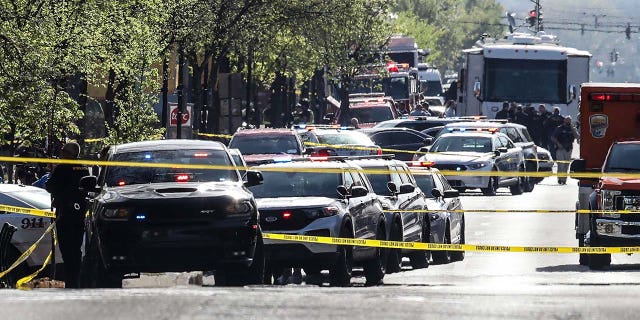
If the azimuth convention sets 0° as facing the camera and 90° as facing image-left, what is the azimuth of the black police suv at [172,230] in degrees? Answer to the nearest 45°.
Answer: approximately 0°

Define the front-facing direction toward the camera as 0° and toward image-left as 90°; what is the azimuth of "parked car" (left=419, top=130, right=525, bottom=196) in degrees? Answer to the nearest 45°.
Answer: approximately 45°

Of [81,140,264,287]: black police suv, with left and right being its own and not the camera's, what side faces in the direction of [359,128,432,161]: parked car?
back

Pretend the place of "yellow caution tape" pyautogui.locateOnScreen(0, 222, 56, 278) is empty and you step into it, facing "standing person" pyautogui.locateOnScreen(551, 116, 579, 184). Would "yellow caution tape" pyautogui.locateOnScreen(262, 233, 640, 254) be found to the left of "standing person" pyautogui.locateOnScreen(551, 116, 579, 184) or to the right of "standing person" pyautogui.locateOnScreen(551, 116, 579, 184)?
right

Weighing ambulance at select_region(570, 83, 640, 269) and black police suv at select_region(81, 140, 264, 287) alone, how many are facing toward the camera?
2

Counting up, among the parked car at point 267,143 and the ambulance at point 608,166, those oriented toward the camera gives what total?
2

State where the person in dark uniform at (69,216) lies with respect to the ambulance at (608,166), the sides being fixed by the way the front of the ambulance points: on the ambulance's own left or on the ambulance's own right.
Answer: on the ambulance's own right

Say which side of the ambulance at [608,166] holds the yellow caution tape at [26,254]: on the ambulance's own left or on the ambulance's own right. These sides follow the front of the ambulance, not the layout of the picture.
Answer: on the ambulance's own right
